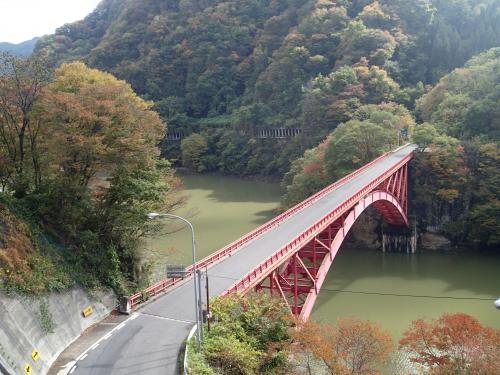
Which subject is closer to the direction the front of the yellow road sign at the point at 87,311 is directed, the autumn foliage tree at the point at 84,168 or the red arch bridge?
the red arch bridge

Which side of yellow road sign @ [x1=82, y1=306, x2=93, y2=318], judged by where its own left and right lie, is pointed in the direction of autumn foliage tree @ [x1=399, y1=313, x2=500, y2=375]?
front

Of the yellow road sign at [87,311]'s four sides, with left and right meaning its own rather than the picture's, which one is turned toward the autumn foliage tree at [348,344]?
front

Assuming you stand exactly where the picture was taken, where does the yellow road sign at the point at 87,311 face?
facing the viewer and to the right of the viewer

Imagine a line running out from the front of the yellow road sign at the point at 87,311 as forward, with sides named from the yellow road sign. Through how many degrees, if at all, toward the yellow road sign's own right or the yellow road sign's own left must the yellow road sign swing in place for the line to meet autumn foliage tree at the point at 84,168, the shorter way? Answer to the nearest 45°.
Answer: approximately 135° to the yellow road sign's own left
